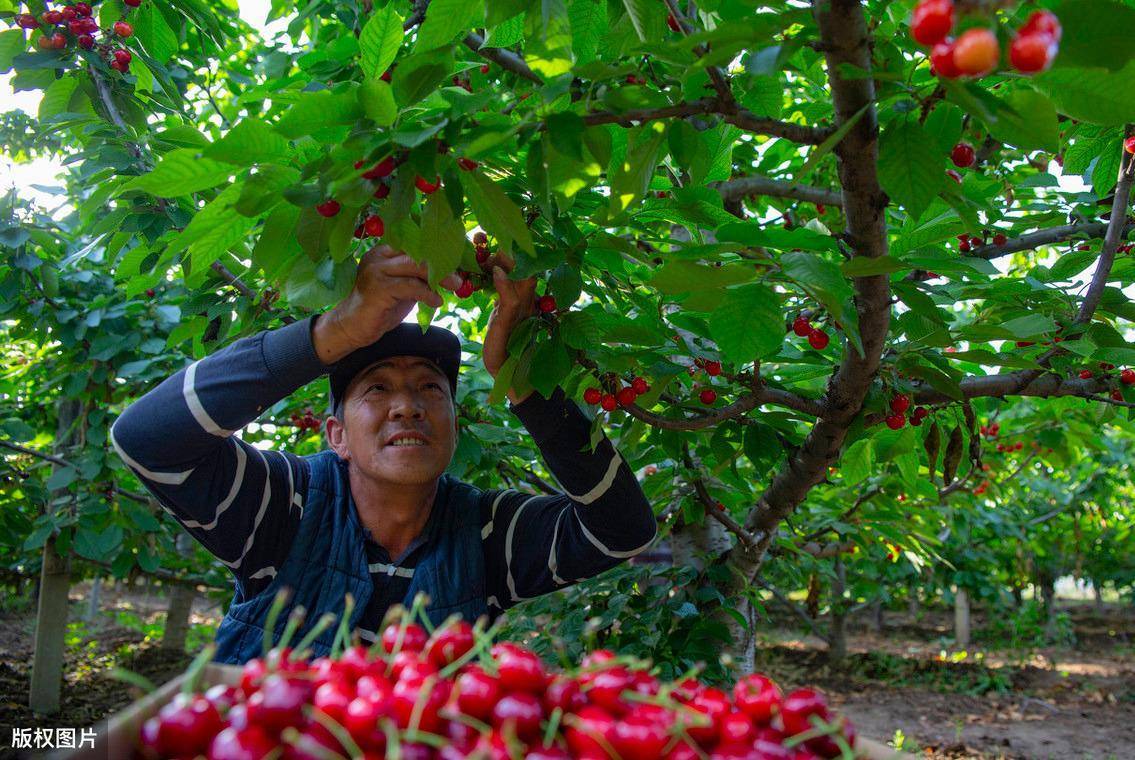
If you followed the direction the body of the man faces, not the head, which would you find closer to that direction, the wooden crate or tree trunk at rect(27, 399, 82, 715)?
the wooden crate

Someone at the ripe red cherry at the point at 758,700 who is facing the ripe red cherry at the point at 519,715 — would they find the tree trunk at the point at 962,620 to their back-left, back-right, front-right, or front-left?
back-right

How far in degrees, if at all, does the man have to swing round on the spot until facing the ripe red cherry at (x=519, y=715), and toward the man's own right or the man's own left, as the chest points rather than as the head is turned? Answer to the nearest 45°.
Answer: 0° — they already face it

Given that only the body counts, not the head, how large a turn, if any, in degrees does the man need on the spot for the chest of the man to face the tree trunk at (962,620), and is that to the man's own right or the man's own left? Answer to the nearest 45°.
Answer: approximately 135° to the man's own left

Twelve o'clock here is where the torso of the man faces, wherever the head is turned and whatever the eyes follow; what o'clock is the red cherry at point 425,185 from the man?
The red cherry is roughly at 12 o'clock from the man.

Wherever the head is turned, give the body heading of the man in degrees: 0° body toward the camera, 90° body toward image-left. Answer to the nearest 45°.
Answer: approximately 0°

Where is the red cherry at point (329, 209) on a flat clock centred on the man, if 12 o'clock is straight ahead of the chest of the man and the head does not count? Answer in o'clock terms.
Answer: The red cherry is roughly at 12 o'clock from the man.

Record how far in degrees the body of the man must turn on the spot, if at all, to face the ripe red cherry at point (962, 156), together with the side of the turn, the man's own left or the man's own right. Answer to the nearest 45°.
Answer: approximately 45° to the man's own left
